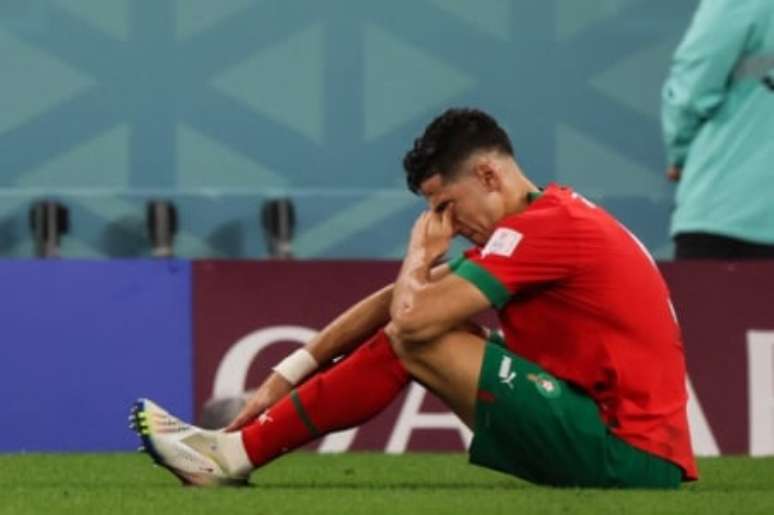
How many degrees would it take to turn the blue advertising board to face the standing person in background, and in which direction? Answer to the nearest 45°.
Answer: approximately 90° to its left

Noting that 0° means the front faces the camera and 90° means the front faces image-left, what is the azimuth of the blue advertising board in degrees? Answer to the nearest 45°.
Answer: approximately 0°

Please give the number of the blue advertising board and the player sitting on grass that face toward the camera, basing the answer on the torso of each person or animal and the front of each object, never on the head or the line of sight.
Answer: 1

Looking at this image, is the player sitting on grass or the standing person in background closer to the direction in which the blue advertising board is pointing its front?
the player sitting on grass

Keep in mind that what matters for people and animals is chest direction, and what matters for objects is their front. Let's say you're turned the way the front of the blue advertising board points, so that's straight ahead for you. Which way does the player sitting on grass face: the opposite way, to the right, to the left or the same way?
to the right

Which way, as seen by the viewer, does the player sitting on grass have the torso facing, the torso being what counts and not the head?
to the viewer's left
